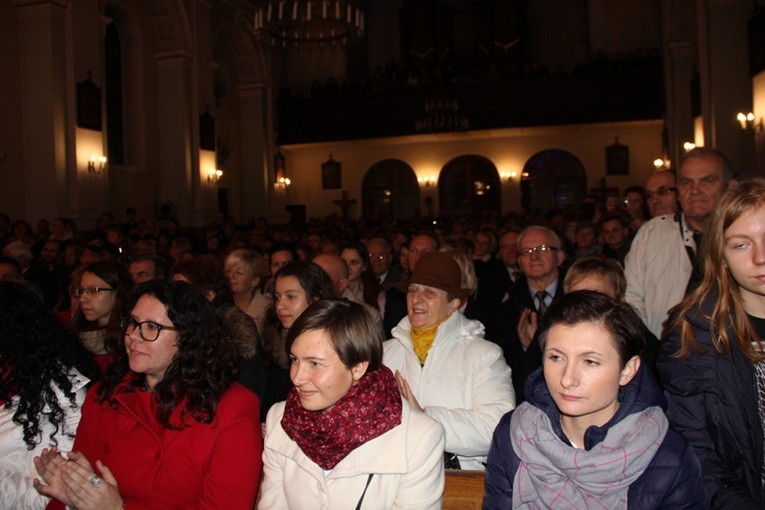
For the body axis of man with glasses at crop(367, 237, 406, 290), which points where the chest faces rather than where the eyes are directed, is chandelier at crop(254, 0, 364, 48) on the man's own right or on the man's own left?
on the man's own right

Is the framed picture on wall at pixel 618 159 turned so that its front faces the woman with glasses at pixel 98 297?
yes

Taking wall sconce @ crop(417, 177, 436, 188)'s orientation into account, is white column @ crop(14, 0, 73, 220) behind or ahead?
ahead

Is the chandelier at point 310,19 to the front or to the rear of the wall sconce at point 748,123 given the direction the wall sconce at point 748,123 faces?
to the front

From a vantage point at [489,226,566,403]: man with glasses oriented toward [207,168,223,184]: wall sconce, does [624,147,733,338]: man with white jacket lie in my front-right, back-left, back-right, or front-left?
back-right

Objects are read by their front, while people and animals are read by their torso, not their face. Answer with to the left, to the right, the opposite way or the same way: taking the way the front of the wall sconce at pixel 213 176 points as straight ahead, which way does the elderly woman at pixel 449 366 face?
to the right

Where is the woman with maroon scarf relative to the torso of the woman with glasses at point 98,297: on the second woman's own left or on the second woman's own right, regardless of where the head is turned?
on the second woman's own left

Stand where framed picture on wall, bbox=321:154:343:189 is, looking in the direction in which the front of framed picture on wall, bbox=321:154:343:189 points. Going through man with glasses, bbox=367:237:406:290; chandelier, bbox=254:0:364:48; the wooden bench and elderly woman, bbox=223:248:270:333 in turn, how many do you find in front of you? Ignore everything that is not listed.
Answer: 4

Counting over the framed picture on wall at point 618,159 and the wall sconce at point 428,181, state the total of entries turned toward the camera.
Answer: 2

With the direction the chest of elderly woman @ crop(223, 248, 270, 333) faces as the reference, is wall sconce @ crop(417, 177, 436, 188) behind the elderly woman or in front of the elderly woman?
behind

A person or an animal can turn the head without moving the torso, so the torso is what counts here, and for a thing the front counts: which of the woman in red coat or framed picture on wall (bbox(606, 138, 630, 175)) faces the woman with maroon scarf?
the framed picture on wall
